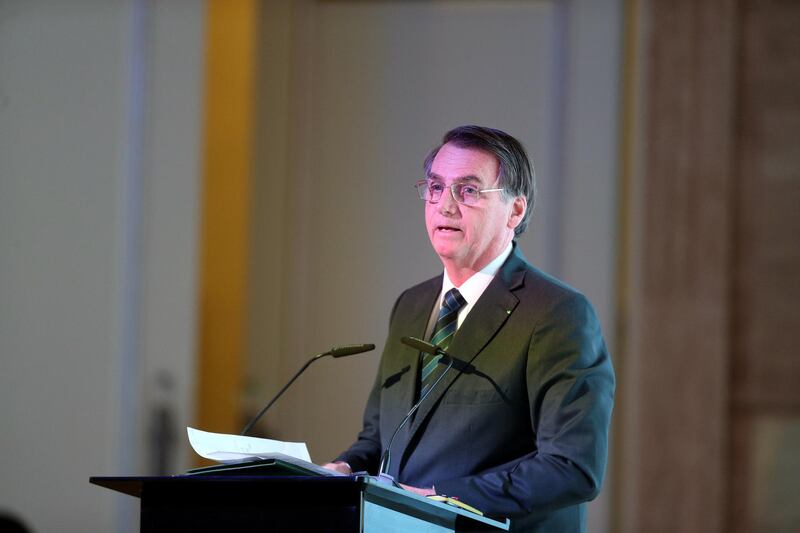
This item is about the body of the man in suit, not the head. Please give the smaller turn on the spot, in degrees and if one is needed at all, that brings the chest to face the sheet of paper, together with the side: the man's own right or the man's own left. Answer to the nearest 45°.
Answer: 0° — they already face it

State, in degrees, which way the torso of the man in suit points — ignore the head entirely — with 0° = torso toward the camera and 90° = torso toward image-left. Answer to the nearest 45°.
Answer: approximately 45°

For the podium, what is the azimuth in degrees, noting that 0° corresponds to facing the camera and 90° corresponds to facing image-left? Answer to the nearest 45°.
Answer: approximately 45°
